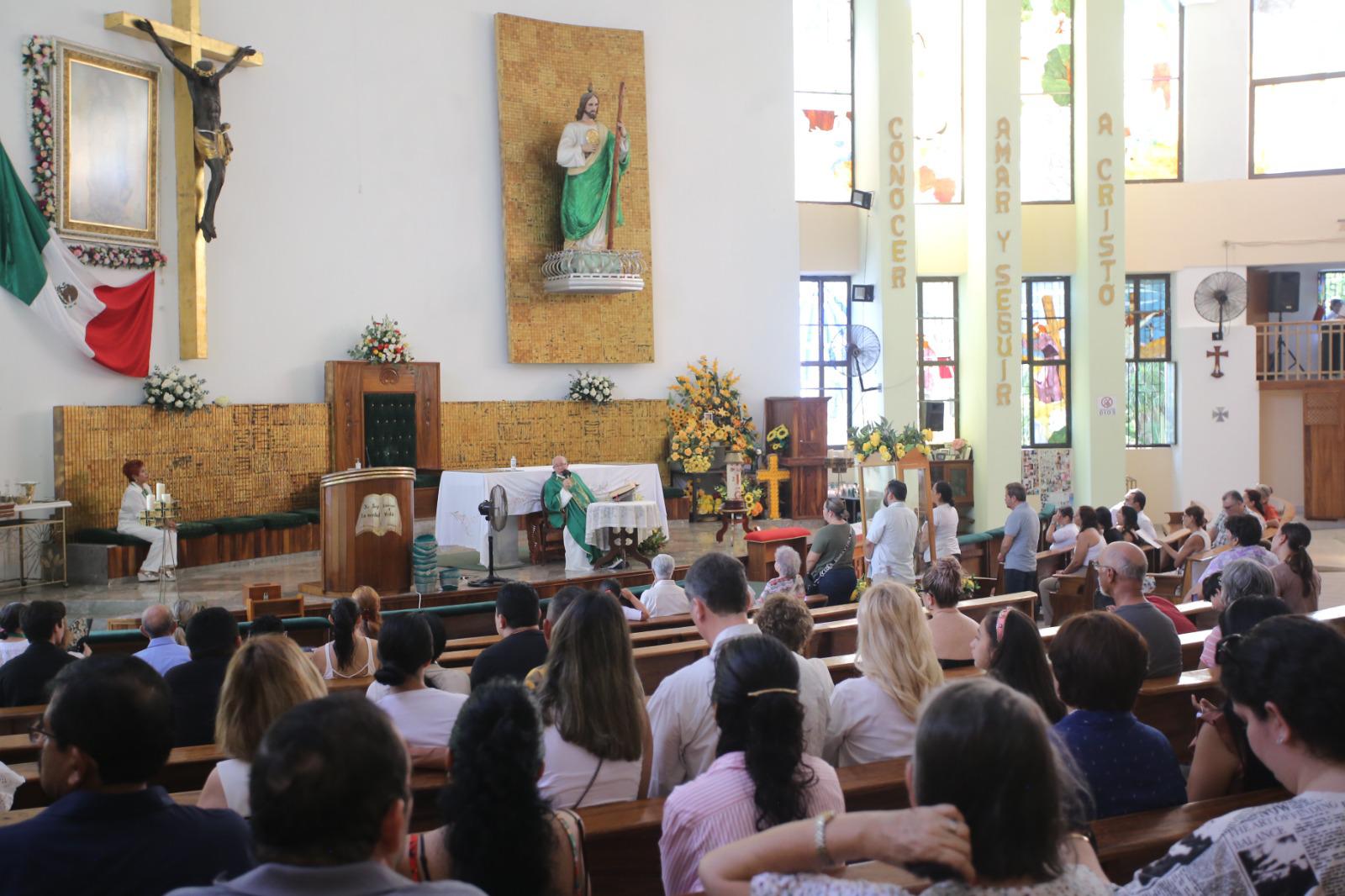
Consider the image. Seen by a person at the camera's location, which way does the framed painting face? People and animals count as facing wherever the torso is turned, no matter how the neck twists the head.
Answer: facing the viewer and to the right of the viewer

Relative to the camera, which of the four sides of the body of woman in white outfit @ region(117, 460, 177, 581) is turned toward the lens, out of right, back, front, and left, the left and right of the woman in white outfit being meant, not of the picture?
right

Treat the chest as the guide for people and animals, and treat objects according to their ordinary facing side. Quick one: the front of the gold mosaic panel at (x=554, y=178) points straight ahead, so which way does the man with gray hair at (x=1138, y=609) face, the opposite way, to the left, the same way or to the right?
the opposite way

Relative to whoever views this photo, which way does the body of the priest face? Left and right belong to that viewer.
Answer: facing the viewer

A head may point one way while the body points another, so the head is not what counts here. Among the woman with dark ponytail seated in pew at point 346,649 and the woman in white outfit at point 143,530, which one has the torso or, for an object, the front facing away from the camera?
the woman with dark ponytail seated in pew

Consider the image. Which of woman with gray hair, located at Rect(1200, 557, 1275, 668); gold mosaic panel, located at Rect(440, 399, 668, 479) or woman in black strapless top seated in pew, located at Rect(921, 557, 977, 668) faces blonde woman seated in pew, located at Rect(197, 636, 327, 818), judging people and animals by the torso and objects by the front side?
the gold mosaic panel

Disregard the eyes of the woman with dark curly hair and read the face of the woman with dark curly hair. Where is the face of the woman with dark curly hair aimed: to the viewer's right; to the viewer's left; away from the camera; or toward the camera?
away from the camera

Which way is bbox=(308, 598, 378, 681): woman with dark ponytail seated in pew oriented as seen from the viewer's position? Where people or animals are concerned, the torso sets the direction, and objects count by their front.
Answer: away from the camera

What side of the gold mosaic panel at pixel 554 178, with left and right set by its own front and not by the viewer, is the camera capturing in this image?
front

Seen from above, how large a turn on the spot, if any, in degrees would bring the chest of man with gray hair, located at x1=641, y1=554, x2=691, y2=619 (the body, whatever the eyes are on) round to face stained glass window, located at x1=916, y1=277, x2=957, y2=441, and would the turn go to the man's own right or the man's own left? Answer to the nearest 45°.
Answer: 0° — they already face it

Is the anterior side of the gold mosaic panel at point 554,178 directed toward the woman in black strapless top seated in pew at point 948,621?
yes

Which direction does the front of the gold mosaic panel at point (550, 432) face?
toward the camera

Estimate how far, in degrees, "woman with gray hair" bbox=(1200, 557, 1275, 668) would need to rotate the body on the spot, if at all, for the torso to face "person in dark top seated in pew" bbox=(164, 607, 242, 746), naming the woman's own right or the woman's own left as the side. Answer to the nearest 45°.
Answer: approximately 90° to the woman's own left

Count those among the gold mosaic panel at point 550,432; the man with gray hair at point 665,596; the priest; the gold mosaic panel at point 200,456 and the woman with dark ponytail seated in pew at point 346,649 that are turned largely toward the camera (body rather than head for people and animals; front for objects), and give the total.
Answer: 3

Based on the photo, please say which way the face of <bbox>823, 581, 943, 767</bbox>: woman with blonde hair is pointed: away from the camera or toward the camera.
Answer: away from the camera

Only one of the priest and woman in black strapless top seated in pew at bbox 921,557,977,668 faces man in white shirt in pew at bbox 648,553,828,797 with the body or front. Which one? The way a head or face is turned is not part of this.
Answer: the priest

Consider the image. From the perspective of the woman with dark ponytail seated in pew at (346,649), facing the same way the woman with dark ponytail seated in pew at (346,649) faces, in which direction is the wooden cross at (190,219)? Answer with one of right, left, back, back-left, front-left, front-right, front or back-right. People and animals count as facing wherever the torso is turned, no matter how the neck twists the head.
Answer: front

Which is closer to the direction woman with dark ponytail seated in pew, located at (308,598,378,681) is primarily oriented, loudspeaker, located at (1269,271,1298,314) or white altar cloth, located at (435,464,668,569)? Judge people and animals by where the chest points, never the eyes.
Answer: the white altar cloth

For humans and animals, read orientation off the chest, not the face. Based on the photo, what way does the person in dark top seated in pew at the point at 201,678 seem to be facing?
away from the camera

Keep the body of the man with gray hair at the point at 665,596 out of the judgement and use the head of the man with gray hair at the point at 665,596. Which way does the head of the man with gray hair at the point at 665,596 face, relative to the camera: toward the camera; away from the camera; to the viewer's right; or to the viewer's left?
away from the camera
